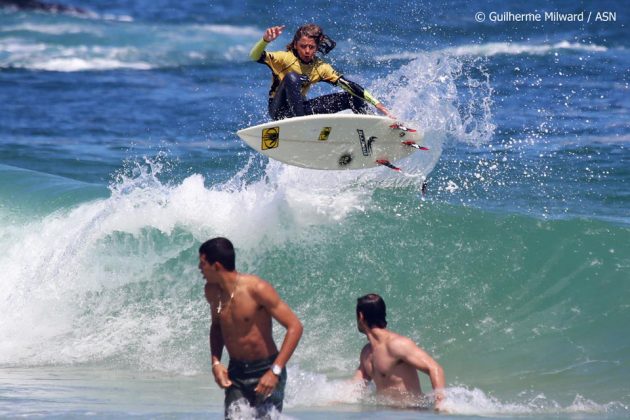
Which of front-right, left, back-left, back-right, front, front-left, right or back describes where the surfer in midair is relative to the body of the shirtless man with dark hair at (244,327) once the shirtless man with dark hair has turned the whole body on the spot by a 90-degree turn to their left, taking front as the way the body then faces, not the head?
back-left

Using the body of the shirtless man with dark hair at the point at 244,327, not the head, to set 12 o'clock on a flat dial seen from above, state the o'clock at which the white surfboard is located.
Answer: The white surfboard is roughly at 5 o'clock from the shirtless man with dark hair.

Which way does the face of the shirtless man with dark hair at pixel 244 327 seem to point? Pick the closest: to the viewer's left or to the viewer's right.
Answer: to the viewer's left

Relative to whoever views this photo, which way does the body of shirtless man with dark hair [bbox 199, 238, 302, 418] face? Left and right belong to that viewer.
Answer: facing the viewer and to the left of the viewer

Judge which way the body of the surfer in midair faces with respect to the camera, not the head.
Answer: toward the camera
